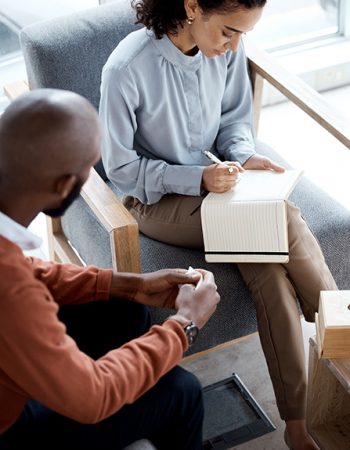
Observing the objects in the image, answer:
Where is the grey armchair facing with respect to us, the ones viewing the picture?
facing the viewer and to the right of the viewer

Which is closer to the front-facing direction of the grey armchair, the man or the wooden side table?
the wooden side table

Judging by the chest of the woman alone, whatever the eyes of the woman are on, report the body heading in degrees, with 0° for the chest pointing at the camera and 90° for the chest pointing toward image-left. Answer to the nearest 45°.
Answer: approximately 315°

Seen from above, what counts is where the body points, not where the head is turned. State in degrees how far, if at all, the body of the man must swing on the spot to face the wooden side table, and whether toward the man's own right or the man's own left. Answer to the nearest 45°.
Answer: approximately 45° to the man's own right

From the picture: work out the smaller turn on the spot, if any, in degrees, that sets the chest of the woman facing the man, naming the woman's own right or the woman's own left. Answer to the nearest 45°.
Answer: approximately 45° to the woman's own right

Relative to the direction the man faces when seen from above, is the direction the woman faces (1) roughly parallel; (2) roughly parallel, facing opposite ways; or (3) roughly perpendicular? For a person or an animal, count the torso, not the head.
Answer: roughly perpendicular

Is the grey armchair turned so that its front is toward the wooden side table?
yes

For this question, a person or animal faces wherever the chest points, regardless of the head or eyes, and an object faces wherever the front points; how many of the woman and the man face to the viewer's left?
0

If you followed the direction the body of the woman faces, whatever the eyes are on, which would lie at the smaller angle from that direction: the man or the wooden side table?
the wooden side table

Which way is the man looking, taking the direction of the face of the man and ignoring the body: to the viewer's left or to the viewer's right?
to the viewer's right

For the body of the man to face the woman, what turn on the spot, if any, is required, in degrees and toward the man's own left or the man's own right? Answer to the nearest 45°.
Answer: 0° — they already face them
